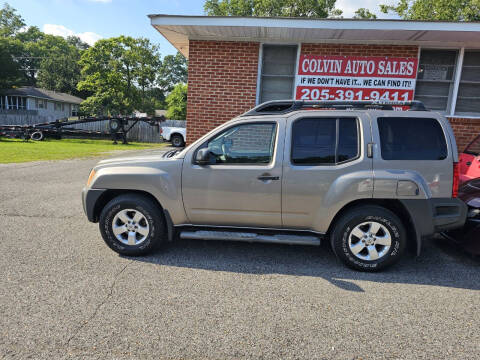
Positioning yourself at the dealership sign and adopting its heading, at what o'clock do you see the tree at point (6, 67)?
The tree is roughly at 4 o'clock from the dealership sign.

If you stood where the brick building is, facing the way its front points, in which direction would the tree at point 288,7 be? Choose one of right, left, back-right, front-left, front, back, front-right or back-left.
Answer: back

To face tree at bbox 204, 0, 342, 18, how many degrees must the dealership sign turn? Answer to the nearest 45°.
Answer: approximately 180°

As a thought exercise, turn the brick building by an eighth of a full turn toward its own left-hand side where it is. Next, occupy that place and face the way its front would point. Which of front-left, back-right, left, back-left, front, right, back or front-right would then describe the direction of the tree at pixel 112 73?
back

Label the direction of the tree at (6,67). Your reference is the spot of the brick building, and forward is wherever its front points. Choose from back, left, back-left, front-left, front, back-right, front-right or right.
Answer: back-right

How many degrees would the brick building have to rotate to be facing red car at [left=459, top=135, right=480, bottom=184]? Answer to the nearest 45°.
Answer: approximately 45° to its left

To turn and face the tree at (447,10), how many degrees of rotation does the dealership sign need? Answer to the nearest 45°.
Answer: approximately 180°

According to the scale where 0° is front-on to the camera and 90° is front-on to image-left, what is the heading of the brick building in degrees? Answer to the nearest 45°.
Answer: approximately 0°

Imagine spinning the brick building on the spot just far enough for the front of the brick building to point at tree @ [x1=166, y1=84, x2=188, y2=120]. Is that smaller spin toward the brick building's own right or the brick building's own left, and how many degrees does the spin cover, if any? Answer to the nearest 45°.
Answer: approximately 135° to the brick building's own right

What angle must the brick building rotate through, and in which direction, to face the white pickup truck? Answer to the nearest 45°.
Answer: approximately 135° to its right

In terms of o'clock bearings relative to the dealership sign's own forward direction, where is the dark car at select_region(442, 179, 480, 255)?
The dark car is roughly at 11 o'clock from the dealership sign.

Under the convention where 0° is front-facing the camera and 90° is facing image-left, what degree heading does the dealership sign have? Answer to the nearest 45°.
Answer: approximately 0°
